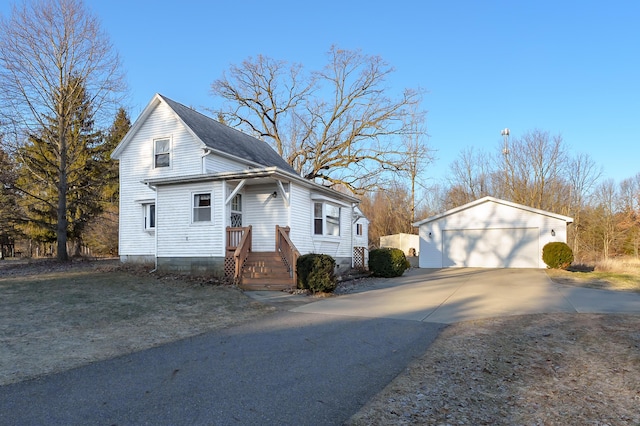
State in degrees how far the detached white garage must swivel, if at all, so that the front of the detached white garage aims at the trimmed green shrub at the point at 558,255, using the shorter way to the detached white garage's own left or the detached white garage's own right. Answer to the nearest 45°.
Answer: approximately 45° to the detached white garage's own left

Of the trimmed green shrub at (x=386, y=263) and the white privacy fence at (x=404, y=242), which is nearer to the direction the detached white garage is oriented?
the trimmed green shrub

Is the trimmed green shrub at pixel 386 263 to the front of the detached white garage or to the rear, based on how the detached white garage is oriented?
to the front

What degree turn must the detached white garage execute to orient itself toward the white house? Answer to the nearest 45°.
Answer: approximately 45° to its right

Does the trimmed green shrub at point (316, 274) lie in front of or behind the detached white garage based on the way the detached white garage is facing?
in front

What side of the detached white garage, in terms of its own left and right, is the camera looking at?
front

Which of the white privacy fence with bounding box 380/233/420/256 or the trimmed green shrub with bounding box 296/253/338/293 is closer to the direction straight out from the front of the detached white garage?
the trimmed green shrub
